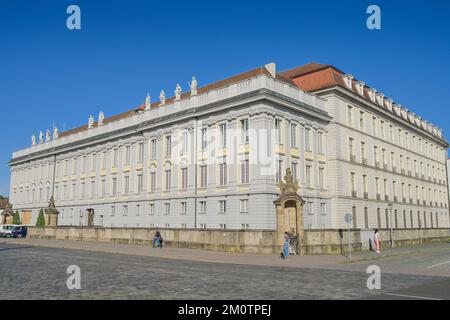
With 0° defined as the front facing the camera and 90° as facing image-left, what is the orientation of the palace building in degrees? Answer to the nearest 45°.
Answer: approximately 45°

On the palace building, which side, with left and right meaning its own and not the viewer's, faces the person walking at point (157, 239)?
front
